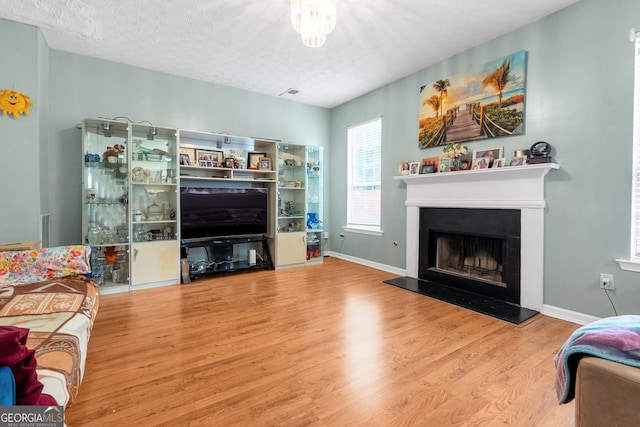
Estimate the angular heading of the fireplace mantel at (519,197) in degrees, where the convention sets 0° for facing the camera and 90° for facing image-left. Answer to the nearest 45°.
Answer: approximately 45°

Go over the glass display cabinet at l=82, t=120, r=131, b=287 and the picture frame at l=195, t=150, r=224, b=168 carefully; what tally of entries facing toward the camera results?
2

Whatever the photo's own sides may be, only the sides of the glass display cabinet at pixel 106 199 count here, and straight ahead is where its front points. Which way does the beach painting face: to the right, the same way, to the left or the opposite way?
to the right

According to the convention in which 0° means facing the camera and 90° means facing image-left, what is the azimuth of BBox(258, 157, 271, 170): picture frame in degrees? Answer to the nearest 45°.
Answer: approximately 0°

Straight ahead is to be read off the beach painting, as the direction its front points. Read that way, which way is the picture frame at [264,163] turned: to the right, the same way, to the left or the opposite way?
to the left

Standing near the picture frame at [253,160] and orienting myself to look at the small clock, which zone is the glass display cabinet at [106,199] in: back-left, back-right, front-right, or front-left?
back-right

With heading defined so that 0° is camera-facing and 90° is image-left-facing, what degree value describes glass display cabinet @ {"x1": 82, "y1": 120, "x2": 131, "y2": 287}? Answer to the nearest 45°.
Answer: approximately 0°

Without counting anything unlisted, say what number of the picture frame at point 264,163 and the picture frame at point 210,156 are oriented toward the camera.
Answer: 2

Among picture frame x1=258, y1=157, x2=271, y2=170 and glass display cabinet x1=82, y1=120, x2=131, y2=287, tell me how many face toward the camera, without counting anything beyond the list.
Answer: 2
